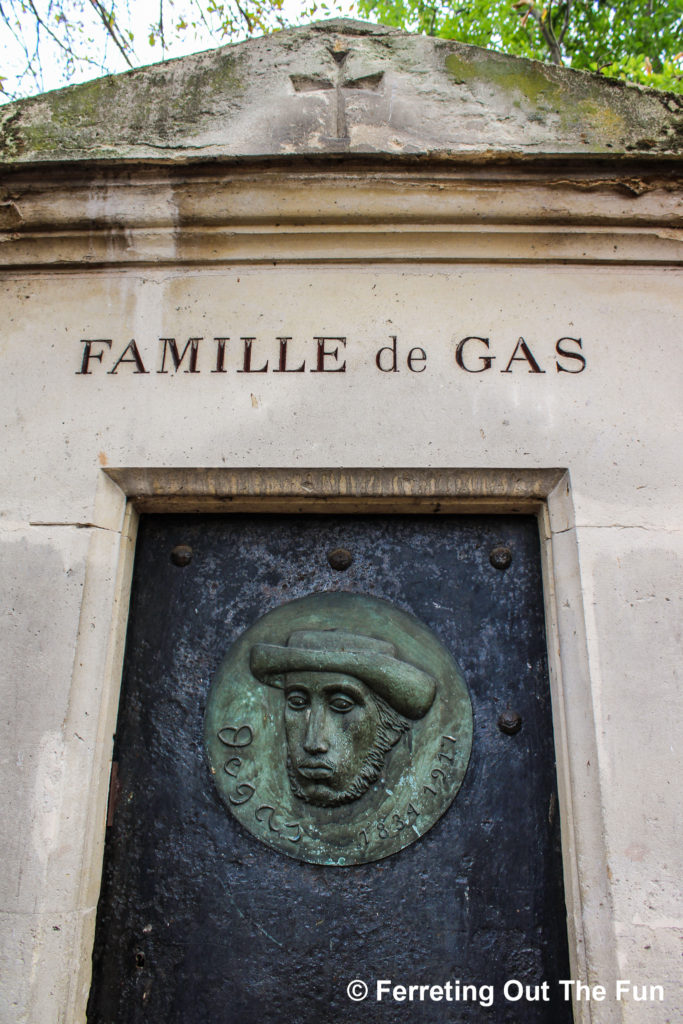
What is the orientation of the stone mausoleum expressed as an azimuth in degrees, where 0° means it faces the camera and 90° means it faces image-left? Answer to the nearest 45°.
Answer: approximately 0°
